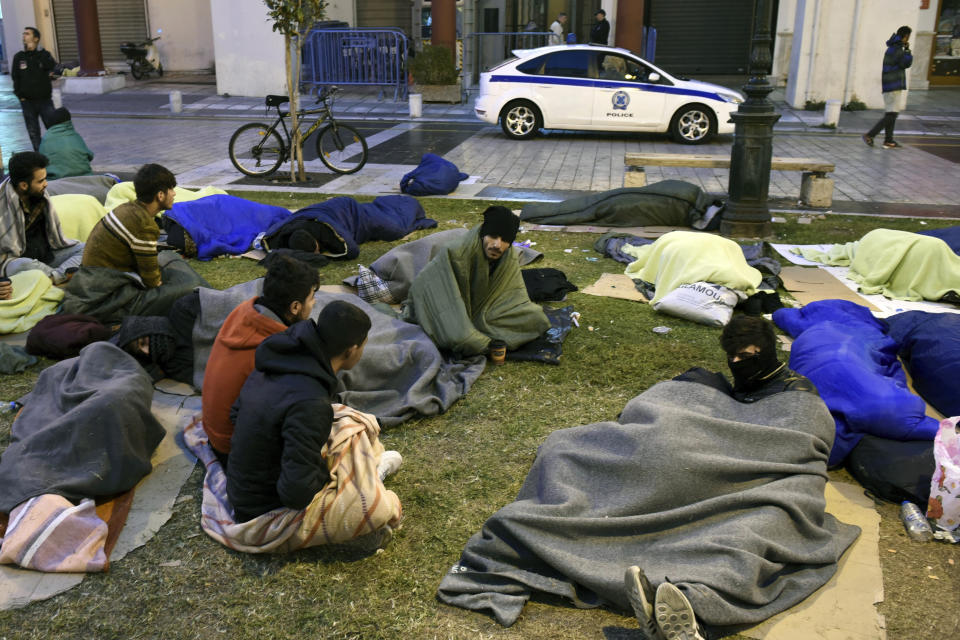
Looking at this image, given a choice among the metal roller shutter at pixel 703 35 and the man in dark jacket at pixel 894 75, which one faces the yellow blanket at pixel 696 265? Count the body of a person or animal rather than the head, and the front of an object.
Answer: the metal roller shutter

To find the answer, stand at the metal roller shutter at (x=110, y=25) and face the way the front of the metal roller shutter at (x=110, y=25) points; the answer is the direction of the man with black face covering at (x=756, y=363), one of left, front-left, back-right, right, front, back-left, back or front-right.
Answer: front

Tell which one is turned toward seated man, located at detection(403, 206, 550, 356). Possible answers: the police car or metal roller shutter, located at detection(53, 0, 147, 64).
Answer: the metal roller shutter

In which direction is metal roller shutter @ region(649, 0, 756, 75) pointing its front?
toward the camera

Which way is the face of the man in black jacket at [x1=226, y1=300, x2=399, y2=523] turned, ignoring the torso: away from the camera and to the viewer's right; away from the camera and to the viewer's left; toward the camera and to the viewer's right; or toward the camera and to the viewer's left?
away from the camera and to the viewer's right

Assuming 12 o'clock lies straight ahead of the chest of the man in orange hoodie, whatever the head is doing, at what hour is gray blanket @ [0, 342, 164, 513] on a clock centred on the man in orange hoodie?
The gray blanket is roughly at 8 o'clock from the man in orange hoodie.

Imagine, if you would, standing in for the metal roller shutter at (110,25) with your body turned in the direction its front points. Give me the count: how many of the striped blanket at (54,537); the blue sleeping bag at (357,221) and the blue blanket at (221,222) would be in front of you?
3

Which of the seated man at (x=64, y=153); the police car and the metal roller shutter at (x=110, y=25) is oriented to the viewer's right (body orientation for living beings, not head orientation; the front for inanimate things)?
the police car

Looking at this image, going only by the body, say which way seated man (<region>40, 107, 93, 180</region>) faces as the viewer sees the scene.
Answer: away from the camera

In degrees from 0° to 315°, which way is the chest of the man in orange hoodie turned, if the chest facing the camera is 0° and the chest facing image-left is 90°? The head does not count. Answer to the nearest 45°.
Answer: approximately 225°

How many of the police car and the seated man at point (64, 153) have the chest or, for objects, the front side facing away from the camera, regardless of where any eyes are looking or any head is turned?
1

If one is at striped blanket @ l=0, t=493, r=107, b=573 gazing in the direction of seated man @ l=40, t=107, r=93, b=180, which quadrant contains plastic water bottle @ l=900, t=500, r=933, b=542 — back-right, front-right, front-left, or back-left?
back-right

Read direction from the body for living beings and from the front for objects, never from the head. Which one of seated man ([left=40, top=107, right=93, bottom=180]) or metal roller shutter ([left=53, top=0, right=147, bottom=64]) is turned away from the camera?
the seated man

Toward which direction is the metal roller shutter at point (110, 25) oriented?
toward the camera

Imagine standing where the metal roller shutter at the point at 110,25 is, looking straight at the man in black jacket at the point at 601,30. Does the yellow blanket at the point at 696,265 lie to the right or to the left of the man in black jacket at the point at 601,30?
right

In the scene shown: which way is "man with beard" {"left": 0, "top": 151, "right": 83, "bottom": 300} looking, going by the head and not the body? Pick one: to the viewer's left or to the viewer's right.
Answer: to the viewer's right

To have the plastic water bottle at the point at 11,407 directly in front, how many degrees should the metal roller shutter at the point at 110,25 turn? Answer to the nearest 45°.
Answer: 0° — it already faces it

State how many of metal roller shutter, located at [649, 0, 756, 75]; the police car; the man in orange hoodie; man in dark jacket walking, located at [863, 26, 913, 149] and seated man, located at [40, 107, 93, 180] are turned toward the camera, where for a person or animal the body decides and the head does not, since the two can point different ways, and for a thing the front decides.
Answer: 1
